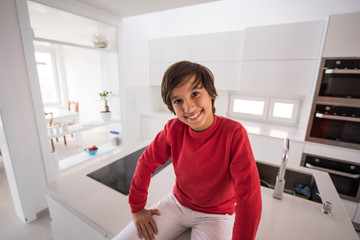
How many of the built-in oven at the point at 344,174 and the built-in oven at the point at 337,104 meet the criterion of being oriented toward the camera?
2

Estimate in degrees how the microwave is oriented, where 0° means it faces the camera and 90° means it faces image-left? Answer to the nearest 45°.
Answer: approximately 0°

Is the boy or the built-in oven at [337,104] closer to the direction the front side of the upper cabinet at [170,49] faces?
the boy

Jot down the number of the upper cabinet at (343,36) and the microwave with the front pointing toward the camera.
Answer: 2
